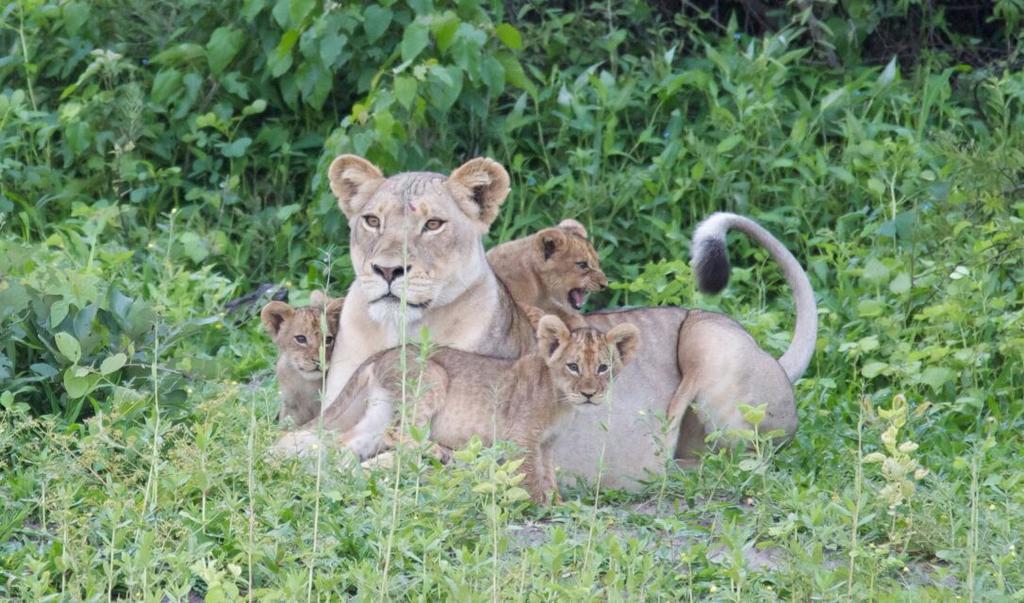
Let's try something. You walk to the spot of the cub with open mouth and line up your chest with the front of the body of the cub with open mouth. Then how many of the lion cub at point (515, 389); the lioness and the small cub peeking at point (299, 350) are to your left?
0

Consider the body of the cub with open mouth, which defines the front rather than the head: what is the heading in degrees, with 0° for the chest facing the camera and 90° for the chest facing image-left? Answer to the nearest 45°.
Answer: approximately 270°

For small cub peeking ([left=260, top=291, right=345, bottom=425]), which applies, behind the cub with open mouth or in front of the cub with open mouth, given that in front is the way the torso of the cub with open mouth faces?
behind

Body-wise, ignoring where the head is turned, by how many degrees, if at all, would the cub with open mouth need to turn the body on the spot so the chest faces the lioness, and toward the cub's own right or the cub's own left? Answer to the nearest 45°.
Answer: approximately 90° to the cub's own right

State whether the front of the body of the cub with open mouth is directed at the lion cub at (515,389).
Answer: no
